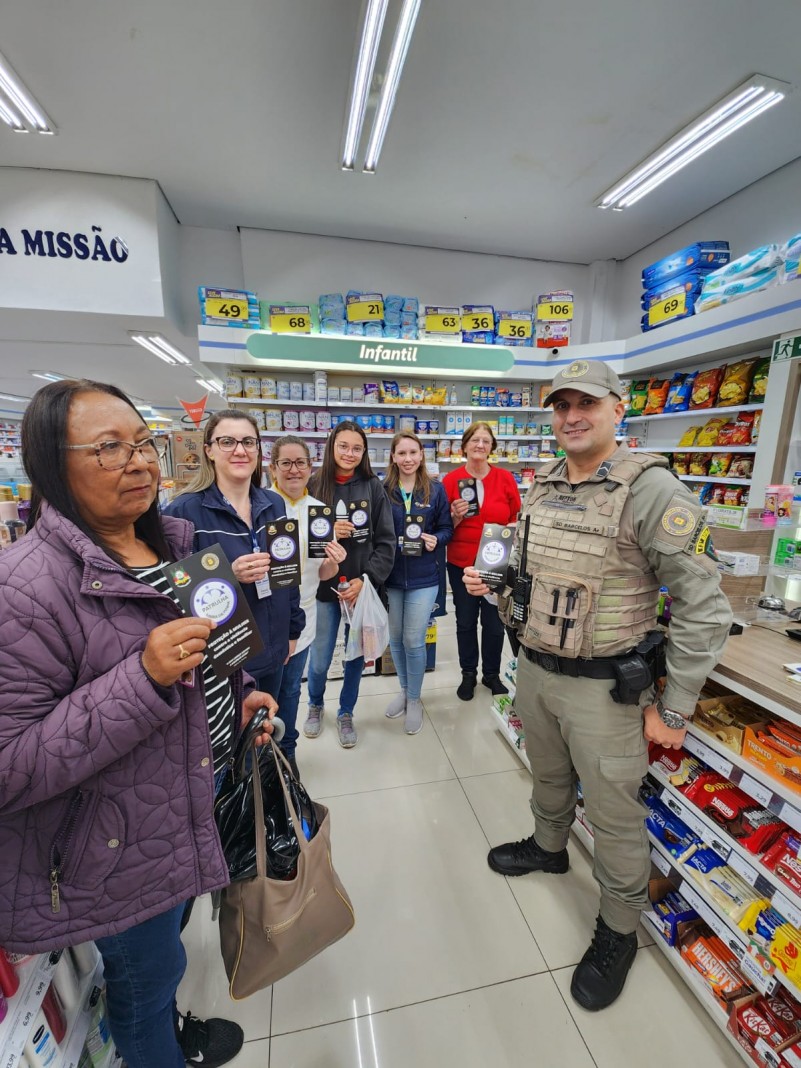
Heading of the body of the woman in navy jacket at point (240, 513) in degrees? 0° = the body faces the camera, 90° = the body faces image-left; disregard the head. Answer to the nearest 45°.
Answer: approximately 315°

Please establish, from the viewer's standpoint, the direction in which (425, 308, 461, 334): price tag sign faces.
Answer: facing the viewer

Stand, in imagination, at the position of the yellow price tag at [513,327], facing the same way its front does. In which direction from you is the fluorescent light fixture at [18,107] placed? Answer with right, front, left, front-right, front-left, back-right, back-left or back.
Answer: front-right

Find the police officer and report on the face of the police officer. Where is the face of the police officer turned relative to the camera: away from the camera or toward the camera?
toward the camera

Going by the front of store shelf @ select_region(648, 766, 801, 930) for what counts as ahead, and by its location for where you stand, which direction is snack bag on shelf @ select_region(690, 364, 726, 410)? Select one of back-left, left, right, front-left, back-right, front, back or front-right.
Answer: back-right

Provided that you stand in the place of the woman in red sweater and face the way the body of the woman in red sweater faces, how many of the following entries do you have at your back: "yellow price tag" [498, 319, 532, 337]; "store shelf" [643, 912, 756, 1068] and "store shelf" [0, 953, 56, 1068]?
1

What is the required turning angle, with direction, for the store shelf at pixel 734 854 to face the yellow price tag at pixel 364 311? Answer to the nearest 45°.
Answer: approximately 90° to its right

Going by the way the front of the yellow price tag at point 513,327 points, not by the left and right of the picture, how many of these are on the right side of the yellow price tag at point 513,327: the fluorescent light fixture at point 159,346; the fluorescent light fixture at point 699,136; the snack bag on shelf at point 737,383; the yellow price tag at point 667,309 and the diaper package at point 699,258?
1

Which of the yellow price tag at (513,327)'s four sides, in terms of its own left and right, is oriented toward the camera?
front

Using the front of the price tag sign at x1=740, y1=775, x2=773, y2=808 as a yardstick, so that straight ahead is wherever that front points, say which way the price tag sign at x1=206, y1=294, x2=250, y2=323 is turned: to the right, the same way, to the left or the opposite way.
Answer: to the left

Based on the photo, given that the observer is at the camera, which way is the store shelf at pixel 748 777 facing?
facing the viewer and to the left of the viewer

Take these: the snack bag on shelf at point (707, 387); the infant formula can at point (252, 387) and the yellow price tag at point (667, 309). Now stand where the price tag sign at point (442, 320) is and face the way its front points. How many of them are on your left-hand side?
2

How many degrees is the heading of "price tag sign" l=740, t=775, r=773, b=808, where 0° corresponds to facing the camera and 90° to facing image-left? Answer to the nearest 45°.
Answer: approximately 45°

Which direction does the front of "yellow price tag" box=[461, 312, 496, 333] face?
toward the camera
